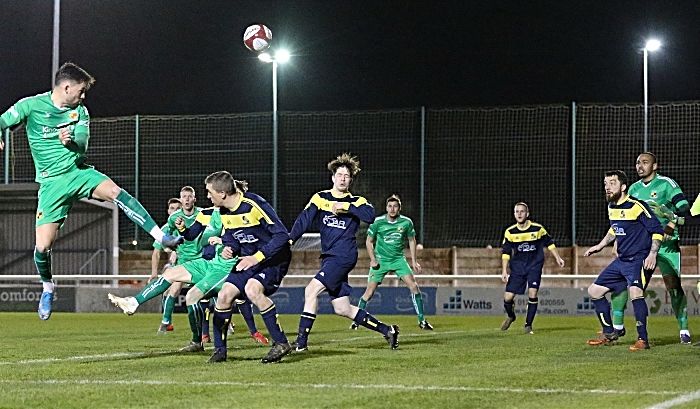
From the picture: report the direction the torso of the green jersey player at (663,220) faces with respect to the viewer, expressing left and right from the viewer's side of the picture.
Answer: facing the viewer and to the left of the viewer

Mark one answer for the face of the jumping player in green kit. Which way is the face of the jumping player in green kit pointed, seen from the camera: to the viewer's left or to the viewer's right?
to the viewer's right

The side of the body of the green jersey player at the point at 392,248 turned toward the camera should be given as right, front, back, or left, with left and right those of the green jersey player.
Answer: front

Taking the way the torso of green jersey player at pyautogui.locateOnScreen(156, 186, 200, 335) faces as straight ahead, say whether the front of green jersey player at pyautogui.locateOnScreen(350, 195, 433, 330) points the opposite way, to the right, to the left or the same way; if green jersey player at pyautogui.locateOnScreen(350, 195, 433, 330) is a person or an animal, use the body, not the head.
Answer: the same way

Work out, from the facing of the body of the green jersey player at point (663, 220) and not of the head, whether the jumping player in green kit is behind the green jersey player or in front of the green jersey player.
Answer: in front

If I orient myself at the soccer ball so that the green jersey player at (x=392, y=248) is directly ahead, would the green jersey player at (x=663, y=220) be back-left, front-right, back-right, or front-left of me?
front-right

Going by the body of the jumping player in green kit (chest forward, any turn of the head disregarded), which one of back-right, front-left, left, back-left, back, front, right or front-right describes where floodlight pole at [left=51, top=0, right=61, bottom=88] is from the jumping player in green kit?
back-left

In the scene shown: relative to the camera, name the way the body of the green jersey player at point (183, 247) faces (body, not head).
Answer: toward the camera

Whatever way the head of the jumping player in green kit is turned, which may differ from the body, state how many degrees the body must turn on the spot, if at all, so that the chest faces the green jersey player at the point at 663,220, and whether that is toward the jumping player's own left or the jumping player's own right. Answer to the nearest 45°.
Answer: approximately 45° to the jumping player's own left

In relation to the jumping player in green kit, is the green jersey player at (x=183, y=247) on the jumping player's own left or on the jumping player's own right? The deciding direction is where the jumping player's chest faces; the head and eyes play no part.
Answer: on the jumping player's own left

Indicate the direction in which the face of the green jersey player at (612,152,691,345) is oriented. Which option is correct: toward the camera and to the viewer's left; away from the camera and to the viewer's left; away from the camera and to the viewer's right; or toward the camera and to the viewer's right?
toward the camera and to the viewer's left

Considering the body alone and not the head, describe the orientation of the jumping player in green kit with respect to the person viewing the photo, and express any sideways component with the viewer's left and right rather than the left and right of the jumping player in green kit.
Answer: facing the viewer and to the right of the viewer

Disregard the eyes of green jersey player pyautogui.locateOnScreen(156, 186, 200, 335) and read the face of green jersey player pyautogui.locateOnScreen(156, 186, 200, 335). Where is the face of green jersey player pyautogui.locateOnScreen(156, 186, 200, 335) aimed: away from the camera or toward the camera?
toward the camera

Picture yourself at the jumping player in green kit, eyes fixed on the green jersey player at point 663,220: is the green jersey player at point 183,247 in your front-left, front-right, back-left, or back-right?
front-left

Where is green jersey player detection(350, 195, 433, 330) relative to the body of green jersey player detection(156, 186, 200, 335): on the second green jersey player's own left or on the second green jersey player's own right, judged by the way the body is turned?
on the second green jersey player's own left

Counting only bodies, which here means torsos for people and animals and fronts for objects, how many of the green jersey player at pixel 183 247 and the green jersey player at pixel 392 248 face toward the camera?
2
